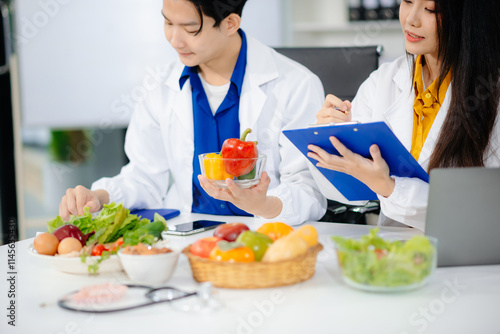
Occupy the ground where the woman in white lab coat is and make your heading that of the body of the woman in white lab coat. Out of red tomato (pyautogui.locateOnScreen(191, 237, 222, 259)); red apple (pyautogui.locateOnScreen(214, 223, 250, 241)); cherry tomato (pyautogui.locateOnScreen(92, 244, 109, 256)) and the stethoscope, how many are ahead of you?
4

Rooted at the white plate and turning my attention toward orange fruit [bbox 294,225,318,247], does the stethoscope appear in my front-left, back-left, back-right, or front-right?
front-right

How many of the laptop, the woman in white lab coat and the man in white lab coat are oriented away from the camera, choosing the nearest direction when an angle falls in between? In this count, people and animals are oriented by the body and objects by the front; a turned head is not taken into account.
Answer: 1

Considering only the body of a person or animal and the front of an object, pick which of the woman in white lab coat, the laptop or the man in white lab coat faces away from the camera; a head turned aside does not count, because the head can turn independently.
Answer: the laptop

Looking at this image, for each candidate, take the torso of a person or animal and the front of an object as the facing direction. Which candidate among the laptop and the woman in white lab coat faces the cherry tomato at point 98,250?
the woman in white lab coat

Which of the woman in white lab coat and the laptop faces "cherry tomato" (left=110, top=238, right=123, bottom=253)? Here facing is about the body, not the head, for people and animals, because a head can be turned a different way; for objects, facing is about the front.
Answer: the woman in white lab coat

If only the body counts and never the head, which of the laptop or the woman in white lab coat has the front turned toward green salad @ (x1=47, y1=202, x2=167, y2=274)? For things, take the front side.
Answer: the woman in white lab coat

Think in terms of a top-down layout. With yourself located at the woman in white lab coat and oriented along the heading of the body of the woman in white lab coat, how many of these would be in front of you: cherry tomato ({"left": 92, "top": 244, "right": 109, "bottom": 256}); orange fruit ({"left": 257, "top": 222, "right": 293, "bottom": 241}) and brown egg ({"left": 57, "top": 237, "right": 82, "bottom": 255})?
3

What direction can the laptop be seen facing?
away from the camera

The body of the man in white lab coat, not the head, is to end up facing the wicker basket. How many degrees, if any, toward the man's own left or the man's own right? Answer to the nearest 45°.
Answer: approximately 45° to the man's own left

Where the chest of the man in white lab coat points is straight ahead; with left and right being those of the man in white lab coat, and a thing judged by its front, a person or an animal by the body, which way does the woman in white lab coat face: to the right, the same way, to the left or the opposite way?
the same way

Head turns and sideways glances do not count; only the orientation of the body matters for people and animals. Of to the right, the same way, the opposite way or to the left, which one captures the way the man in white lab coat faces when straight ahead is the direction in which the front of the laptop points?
the opposite way

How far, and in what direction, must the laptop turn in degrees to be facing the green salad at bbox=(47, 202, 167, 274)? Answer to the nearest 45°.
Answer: approximately 90° to its left

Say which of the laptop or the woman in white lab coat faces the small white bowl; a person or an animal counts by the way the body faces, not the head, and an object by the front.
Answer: the woman in white lab coat

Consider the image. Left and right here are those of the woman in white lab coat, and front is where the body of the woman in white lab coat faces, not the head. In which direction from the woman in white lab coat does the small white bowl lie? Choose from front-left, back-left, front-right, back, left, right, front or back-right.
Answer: front

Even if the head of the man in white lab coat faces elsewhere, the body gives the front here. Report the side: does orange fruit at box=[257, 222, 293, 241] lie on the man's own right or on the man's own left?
on the man's own left

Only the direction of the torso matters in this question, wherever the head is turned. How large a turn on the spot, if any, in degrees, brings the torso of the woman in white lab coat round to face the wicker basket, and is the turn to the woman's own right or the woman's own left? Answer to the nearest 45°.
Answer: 0° — they already face it
